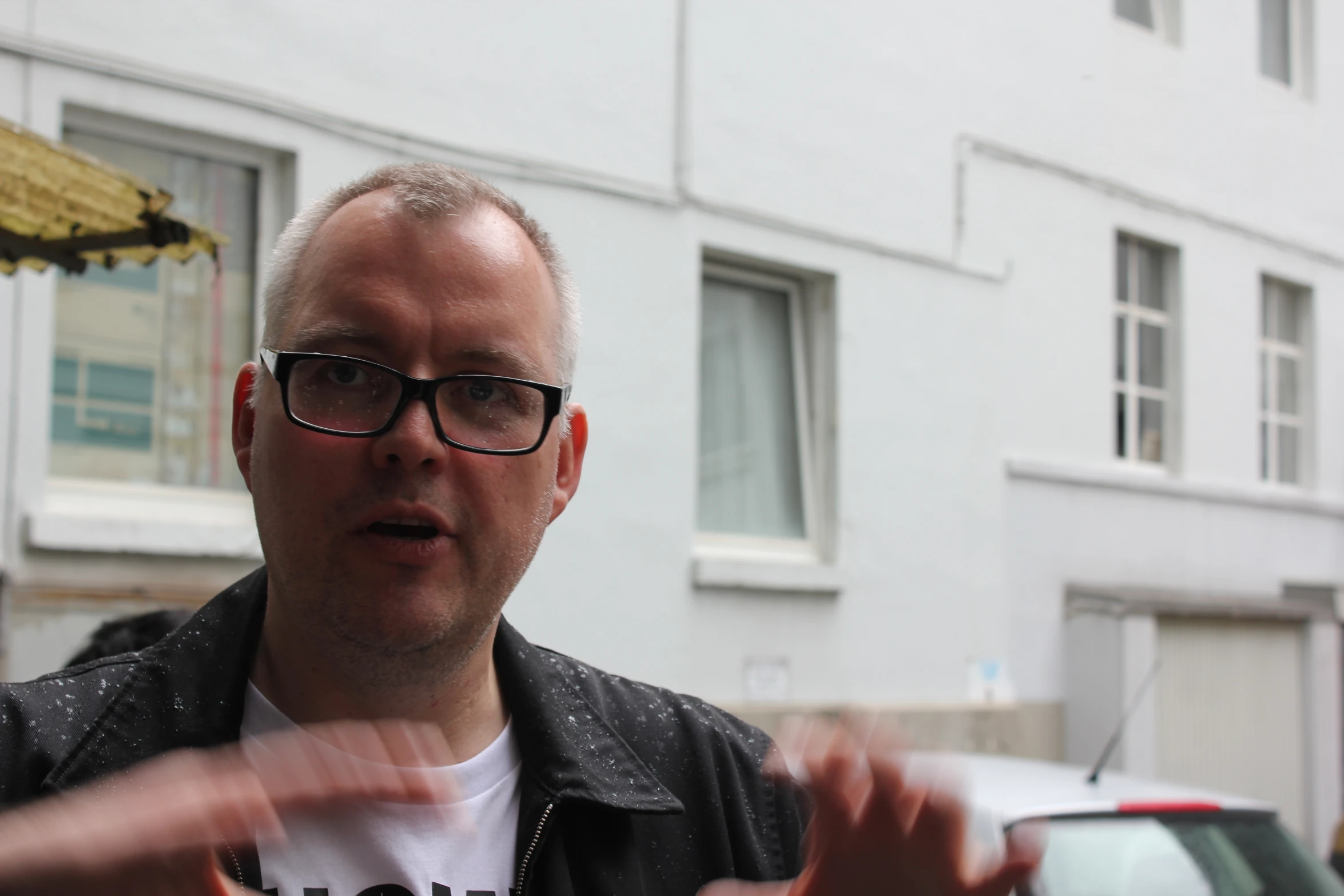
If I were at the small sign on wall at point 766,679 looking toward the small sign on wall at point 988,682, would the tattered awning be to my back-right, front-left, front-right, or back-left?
back-right

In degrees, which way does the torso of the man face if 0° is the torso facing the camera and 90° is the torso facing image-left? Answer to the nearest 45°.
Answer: approximately 0°

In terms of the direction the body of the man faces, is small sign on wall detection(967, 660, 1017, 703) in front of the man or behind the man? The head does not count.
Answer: behind

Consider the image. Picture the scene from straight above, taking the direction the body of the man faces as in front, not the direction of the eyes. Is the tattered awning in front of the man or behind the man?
behind

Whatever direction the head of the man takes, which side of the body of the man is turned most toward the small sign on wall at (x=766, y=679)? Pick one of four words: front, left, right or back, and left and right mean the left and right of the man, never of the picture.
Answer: back

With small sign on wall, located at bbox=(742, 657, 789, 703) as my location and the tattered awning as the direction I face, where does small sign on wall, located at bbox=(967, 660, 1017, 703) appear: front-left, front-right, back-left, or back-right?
back-left
